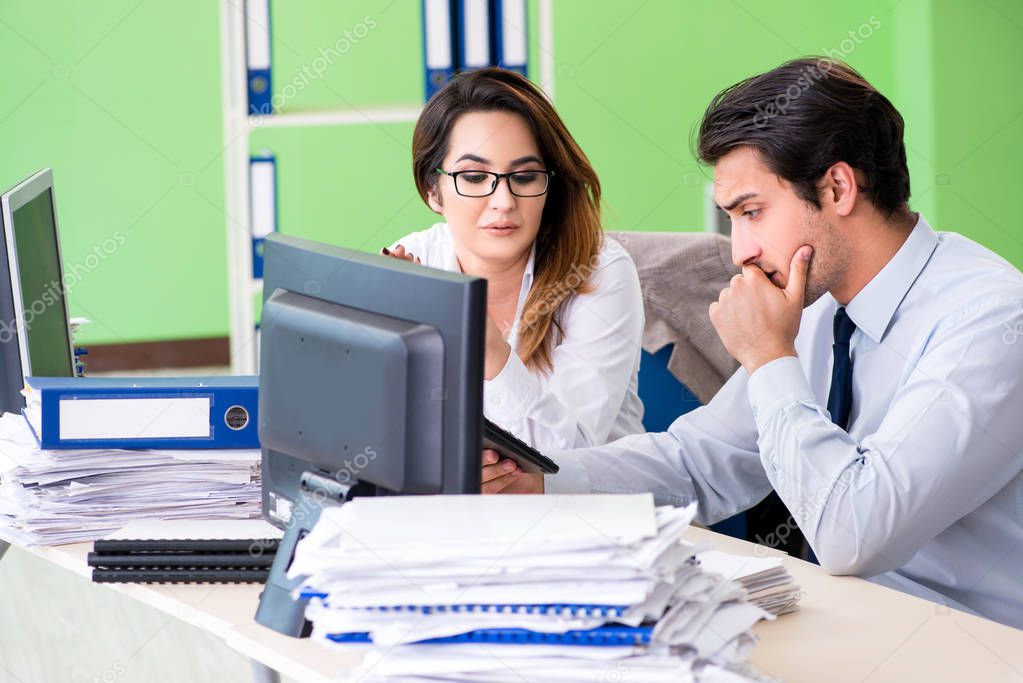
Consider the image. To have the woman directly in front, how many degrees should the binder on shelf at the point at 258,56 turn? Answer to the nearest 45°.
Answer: approximately 45° to its left

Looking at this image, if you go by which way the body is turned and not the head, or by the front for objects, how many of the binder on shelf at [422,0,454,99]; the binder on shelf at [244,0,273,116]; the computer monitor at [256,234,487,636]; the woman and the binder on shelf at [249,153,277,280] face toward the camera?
4

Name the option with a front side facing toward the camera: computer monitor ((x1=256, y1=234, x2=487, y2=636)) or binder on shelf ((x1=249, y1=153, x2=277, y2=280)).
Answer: the binder on shelf

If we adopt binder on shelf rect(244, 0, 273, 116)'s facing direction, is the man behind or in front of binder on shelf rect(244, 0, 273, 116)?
in front

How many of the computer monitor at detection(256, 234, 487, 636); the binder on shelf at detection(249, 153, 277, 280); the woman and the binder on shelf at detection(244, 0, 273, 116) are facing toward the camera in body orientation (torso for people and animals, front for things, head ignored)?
3

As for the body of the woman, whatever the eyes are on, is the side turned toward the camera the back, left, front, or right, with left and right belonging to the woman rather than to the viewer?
front

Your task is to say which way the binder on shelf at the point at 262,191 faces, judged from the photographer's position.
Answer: facing the viewer

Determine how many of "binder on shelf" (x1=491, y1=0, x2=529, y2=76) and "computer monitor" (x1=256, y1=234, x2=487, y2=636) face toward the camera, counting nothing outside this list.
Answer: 1

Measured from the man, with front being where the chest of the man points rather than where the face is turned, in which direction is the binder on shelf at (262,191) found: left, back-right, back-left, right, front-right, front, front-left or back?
right

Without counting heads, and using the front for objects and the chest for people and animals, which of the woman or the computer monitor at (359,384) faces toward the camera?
the woman

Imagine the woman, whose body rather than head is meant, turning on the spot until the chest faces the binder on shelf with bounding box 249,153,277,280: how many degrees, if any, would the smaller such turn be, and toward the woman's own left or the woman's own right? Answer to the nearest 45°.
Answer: approximately 135° to the woman's own right

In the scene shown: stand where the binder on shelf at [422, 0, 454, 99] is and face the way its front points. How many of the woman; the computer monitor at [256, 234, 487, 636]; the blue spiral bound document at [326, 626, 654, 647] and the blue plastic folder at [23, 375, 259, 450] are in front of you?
4

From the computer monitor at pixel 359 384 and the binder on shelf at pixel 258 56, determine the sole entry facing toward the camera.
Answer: the binder on shelf

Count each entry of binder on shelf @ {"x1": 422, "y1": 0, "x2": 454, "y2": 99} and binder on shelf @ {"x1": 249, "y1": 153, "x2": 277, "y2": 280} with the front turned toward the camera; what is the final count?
2

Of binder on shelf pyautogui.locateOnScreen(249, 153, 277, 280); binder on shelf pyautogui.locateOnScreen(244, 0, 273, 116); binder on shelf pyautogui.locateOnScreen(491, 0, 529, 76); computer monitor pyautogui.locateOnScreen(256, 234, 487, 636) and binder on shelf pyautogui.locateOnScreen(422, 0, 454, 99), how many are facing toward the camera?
4
